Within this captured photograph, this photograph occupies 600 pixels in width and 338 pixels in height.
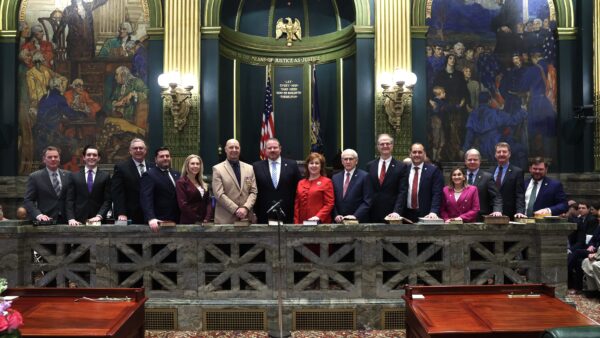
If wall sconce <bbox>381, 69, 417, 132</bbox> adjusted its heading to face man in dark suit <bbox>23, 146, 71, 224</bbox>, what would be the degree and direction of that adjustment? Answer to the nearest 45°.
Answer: approximately 45° to its right

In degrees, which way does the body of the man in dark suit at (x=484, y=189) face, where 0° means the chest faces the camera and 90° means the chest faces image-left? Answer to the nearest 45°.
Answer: approximately 0°

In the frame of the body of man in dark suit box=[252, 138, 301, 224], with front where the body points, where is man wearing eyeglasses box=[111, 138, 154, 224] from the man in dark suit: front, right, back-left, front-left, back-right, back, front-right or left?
right

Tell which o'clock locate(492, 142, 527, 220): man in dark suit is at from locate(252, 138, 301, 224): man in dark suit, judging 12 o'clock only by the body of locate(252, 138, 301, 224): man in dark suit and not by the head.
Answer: locate(492, 142, 527, 220): man in dark suit is roughly at 9 o'clock from locate(252, 138, 301, 224): man in dark suit.

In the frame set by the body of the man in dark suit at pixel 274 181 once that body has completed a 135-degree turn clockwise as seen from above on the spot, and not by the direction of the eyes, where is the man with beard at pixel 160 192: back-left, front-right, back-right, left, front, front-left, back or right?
front-left

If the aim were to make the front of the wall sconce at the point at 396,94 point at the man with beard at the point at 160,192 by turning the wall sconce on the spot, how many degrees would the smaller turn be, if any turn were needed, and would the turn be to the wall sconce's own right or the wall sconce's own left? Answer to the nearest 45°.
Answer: approximately 45° to the wall sconce's own right

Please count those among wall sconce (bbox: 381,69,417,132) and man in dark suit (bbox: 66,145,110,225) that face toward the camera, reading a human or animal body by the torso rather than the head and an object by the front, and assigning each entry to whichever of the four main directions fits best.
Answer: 2

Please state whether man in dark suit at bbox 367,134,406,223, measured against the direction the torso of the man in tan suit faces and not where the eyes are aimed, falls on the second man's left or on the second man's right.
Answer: on the second man's left
